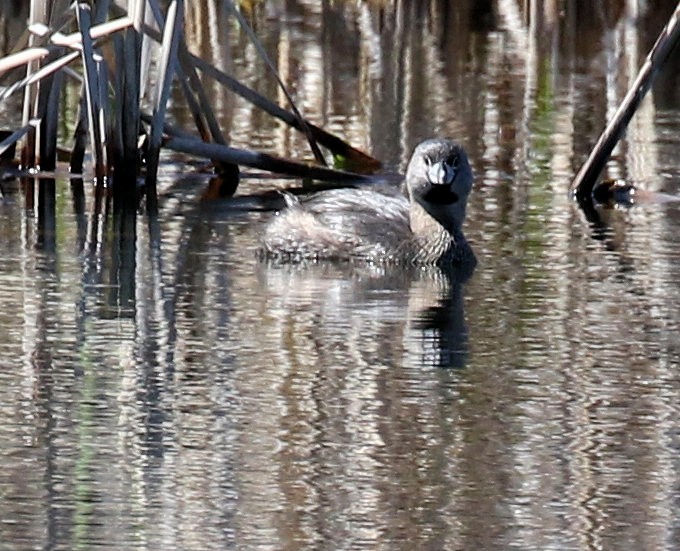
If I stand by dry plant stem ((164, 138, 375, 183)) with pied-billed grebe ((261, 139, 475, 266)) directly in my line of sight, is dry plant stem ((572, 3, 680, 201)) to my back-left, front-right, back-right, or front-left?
front-left

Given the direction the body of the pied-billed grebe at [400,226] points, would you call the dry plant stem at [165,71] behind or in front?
behind

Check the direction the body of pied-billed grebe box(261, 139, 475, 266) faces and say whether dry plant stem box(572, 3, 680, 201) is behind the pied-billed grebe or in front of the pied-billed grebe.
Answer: in front

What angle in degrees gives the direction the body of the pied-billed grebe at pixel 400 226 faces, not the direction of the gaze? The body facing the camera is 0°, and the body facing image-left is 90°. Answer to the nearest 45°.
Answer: approximately 270°

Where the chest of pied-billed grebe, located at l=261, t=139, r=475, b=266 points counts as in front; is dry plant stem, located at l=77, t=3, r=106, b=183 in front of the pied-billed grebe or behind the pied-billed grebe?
behind
